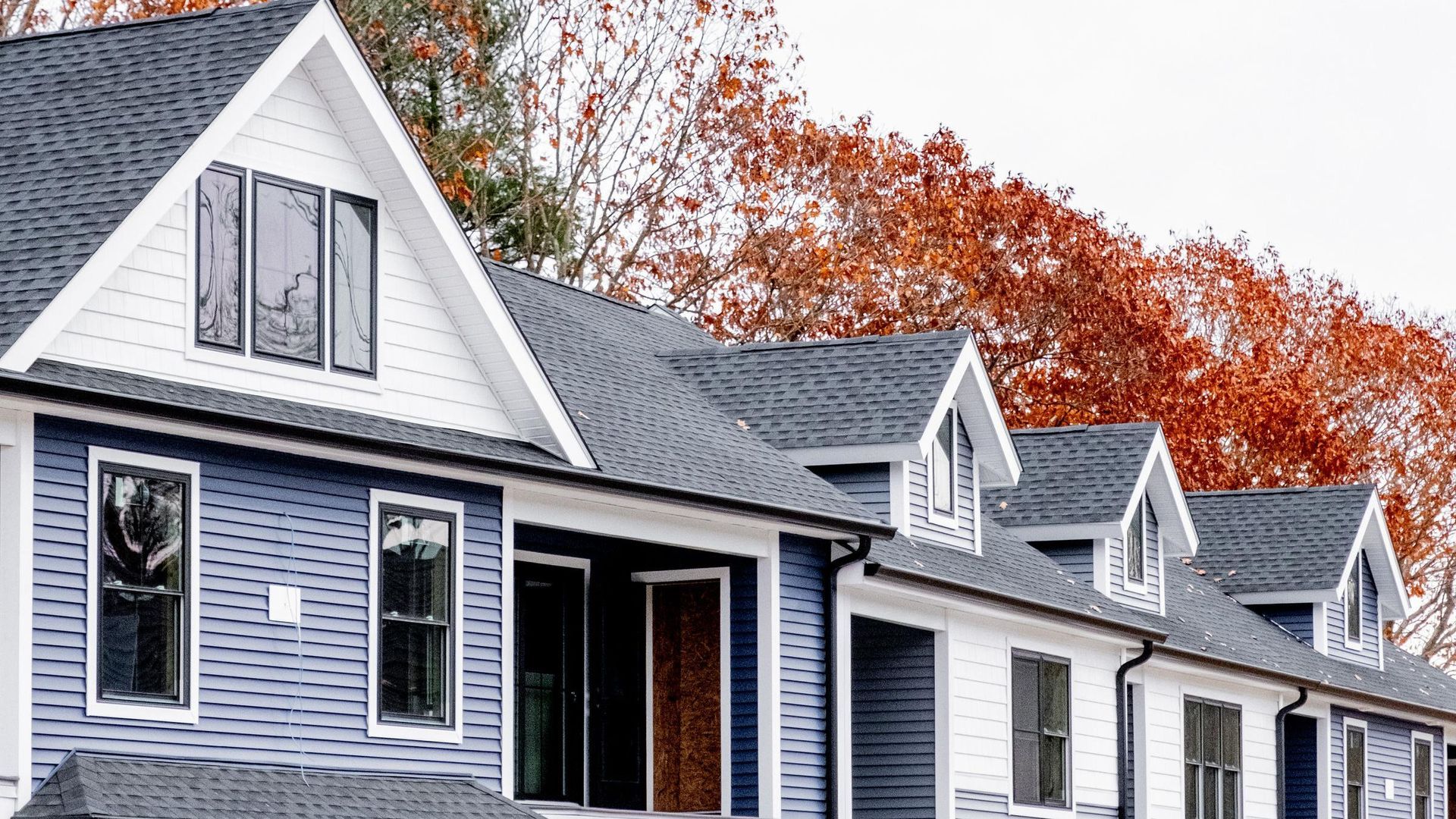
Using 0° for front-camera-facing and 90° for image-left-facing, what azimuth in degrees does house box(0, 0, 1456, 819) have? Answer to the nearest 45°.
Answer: approximately 315°
